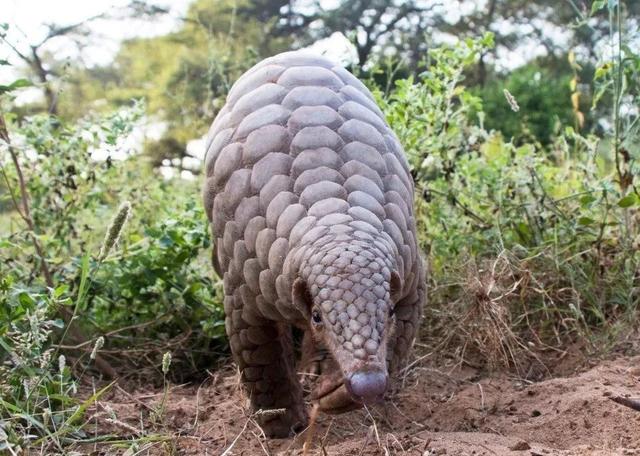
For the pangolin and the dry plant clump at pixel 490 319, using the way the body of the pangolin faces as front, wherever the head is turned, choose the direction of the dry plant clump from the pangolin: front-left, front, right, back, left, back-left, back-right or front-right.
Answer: back-left

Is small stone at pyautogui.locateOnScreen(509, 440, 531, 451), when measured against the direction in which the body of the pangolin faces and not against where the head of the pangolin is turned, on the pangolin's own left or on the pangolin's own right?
on the pangolin's own left

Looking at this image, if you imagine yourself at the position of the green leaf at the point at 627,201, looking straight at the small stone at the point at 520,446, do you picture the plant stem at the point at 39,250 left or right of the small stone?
right

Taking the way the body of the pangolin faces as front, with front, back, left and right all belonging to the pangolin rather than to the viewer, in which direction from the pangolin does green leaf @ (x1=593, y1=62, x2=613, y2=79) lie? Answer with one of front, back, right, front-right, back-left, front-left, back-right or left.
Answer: back-left

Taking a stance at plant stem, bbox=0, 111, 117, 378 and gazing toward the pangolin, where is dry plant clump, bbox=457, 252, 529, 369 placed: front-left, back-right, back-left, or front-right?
front-left

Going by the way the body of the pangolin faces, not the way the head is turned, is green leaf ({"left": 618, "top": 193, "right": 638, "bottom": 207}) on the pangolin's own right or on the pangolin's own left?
on the pangolin's own left

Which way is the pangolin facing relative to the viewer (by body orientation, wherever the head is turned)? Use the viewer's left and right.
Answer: facing the viewer

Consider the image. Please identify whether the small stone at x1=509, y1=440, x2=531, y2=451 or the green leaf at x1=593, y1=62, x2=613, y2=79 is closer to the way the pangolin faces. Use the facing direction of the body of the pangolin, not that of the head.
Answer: the small stone

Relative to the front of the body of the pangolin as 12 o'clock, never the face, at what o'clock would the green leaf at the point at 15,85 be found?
The green leaf is roughly at 4 o'clock from the pangolin.

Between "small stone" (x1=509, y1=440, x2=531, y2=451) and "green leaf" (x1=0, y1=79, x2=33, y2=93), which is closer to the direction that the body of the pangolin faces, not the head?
the small stone
